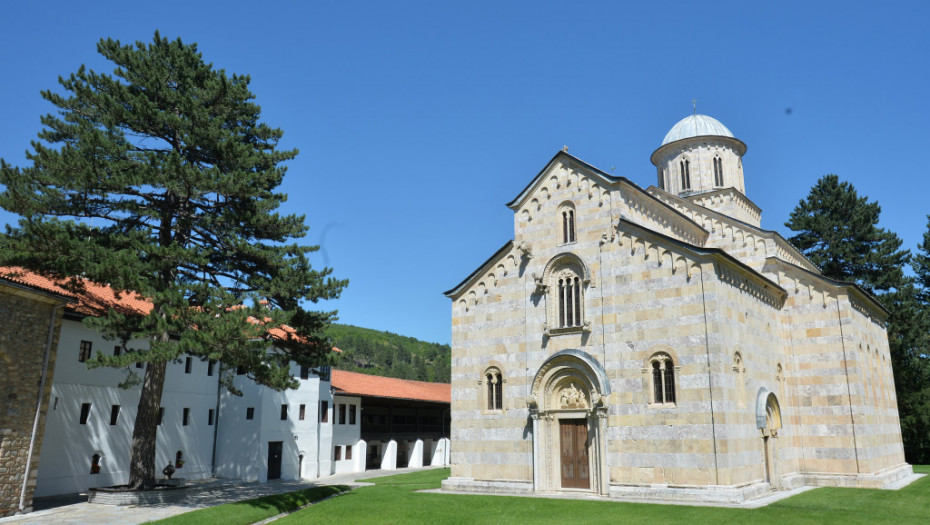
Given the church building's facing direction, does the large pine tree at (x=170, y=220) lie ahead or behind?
ahead

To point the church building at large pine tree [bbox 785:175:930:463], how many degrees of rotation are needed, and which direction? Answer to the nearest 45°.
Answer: approximately 180°

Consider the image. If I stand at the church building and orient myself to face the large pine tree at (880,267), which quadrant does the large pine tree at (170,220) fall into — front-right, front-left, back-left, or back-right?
back-left

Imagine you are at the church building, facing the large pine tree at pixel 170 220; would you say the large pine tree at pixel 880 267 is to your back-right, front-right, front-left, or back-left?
back-right

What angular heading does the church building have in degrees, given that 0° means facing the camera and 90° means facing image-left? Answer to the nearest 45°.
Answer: approximately 45°
